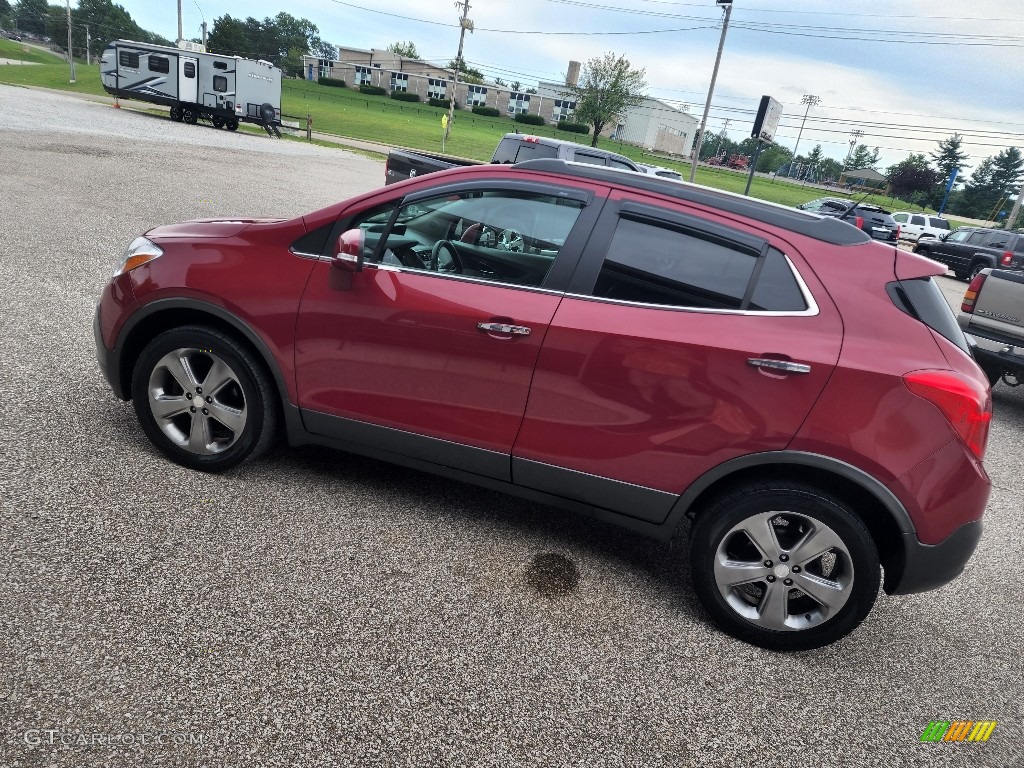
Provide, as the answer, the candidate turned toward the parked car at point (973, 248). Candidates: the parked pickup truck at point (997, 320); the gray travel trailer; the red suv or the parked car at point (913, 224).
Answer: the parked pickup truck at point (997, 320)

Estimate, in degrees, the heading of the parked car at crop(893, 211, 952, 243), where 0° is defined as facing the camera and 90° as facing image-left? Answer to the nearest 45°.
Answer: approximately 135°

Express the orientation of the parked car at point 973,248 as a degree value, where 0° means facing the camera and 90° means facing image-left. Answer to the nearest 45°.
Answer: approximately 135°

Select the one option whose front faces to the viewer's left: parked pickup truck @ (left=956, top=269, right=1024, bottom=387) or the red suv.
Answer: the red suv

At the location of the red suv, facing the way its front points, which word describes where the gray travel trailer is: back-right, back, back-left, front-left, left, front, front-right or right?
front-right

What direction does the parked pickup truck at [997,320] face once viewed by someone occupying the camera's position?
facing away from the viewer

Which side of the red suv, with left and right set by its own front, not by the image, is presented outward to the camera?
left

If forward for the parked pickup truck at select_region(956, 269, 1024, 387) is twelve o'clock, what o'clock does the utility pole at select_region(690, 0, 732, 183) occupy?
The utility pole is roughly at 11 o'clock from the parked pickup truck.

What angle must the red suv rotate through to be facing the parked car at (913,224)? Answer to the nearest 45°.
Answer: approximately 135° to its right

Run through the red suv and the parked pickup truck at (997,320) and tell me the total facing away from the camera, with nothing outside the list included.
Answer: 1

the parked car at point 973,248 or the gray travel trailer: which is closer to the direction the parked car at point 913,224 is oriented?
the gray travel trailer

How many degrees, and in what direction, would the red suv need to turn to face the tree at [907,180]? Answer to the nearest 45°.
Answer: approximately 135° to its right

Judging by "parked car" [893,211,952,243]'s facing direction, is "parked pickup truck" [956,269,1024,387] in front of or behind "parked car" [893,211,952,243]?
behind
